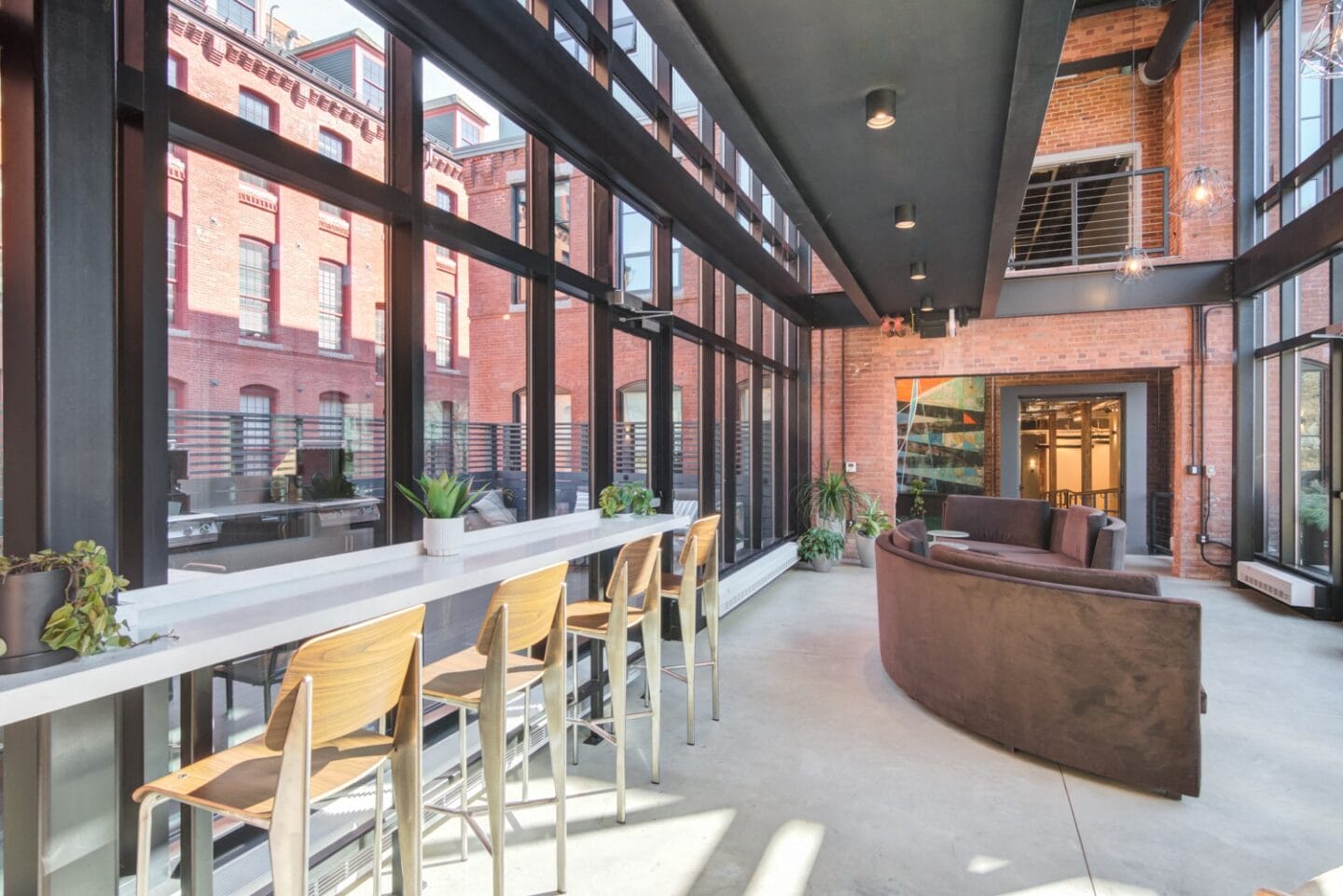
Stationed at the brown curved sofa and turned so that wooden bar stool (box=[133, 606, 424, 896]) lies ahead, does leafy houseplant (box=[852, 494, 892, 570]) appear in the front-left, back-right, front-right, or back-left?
back-right

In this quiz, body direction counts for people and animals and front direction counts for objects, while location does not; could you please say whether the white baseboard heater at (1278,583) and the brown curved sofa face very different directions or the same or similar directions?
very different directions

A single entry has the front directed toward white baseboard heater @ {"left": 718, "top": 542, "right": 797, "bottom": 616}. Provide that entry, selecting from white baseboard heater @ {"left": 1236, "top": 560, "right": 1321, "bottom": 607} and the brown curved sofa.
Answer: white baseboard heater @ {"left": 1236, "top": 560, "right": 1321, "bottom": 607}

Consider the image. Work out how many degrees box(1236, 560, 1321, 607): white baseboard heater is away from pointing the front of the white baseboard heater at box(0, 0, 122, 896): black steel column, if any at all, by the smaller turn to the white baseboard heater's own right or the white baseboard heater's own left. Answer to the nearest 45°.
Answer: approximately 45° to the white baseboard heater's own left

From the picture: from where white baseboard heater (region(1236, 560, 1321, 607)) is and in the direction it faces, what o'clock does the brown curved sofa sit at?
The brown curved sofa is roughly at 11 o'clock from the white baseboard heater.

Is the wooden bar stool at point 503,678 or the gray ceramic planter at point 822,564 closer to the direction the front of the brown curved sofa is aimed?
the gray ceramic planter

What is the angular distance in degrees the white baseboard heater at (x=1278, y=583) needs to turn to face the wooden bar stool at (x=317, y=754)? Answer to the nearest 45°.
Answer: approximately 45° to its left

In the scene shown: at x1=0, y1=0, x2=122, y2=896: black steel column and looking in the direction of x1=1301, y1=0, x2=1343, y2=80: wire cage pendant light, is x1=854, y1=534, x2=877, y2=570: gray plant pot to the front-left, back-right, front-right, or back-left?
front-left

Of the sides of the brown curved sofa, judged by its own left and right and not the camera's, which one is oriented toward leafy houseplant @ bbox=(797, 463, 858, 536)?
left

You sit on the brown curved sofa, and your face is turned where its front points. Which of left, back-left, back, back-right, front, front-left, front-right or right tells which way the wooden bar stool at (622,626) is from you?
back

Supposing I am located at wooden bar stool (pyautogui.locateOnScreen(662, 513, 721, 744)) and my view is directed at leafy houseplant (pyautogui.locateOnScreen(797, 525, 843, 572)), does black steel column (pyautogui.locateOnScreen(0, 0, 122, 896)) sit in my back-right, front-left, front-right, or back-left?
back-left

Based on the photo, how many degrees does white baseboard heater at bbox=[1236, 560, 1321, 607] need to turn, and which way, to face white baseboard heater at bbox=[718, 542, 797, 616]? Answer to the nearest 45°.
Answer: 0° — it already faces it

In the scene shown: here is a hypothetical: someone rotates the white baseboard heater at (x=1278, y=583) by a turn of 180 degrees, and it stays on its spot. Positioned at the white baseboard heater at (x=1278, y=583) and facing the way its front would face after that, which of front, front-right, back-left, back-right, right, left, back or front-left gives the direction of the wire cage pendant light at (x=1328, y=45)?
back-right

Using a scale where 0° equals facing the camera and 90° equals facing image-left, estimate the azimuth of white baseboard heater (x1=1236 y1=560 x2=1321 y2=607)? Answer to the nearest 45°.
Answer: approximately 45°

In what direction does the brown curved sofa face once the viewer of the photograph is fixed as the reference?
facing away from the viewer and to the right of the viewer
